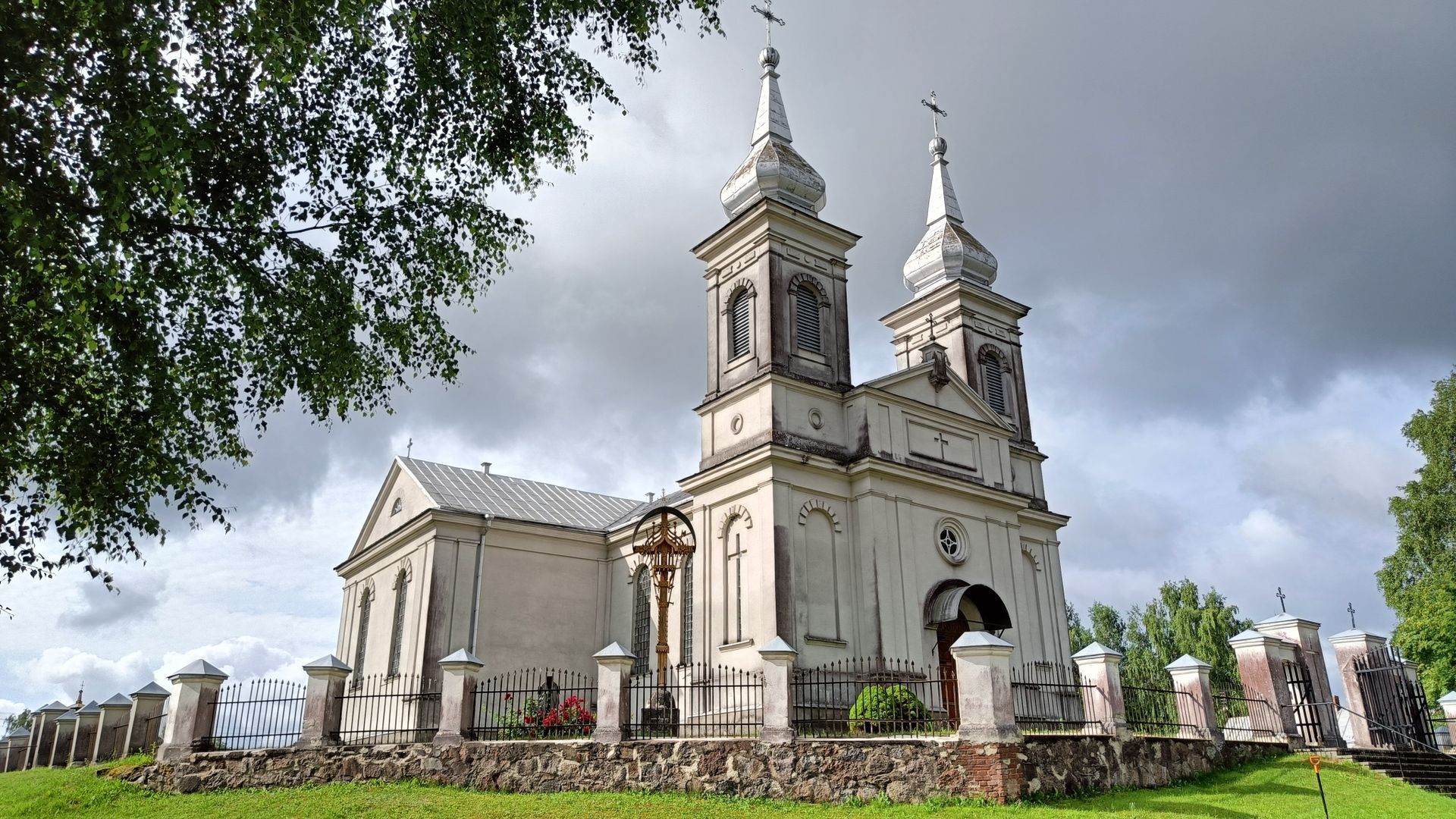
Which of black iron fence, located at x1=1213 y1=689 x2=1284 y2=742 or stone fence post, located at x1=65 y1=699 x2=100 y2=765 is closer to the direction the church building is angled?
the black iron fence

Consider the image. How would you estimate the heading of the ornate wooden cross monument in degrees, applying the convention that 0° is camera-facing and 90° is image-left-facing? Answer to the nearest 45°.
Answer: approximately 0°

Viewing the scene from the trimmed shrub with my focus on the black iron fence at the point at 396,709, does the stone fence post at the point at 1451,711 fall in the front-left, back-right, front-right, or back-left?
back-right

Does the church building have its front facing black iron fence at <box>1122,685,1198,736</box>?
yes

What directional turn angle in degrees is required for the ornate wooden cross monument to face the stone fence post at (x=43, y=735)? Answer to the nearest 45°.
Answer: approximately 135° to its right

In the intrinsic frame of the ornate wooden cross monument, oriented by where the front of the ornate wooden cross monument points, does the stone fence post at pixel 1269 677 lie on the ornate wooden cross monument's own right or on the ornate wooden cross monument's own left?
on the ornate wooden cross monument's own left

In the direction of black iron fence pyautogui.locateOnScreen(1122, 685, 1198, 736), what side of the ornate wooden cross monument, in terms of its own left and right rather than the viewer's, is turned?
left

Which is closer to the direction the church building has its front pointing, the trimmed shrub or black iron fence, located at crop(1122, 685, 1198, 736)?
the black iron fence

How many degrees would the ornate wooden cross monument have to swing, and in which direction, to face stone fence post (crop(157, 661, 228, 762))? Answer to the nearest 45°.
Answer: approximately 90° to its right

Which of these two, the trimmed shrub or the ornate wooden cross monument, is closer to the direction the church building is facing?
the trimmed shrub
